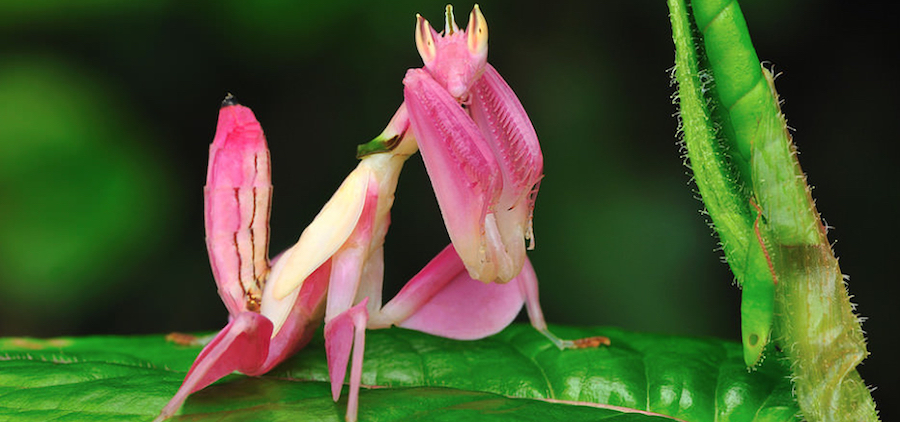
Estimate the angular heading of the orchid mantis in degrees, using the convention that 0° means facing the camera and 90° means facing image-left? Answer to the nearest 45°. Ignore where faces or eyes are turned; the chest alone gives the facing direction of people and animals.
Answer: approximately 315°
